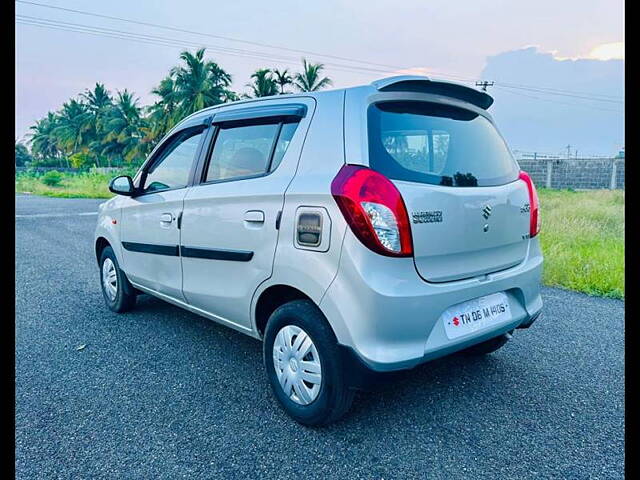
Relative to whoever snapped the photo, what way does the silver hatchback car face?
facing away from the viewer and to the left of the viewer

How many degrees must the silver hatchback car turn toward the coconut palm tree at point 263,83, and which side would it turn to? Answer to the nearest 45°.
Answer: approximately 45° to its right

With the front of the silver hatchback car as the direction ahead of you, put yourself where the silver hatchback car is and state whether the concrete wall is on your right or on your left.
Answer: on your right
